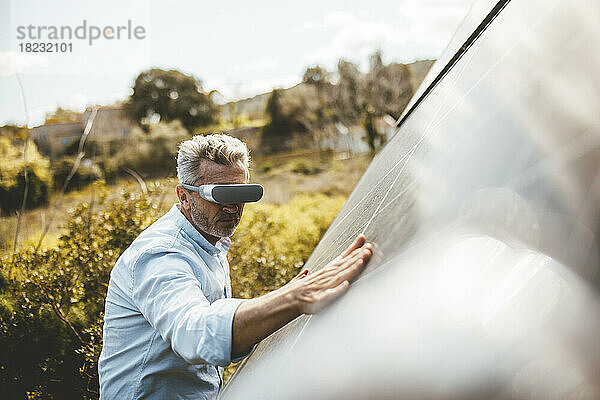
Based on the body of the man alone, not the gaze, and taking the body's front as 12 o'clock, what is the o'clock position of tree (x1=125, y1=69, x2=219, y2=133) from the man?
The tree is roughly at 9 o'clock from the man.

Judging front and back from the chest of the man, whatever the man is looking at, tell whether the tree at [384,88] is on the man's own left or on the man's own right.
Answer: on the man's own left

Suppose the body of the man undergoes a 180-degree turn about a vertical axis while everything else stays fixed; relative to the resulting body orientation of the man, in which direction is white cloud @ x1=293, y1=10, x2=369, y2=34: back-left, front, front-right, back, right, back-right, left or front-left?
right

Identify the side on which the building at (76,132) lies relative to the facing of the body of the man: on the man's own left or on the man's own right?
on the man's own left

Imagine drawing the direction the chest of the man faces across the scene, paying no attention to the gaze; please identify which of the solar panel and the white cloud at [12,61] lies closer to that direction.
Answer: the solar panel

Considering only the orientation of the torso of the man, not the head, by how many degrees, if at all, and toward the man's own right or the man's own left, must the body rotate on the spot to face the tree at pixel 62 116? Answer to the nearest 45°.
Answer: approximately 90° to the man's own left

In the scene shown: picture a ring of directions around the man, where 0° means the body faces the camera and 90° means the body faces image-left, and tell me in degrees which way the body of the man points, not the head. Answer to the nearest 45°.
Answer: approximately 270°

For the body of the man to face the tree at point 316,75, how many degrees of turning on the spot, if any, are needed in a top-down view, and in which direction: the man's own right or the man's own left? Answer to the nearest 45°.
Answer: approximately 90° to the man's own left

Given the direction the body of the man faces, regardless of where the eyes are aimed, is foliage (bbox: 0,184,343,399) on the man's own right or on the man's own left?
on the man's own left

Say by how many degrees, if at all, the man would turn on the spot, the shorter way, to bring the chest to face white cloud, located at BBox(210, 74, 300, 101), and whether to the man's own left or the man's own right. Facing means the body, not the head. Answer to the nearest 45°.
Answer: approximately 90° to the man's own left

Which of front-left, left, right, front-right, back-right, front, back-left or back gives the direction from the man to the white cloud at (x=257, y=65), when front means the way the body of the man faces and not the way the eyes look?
left
